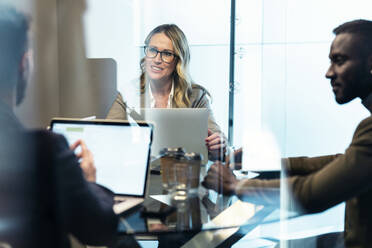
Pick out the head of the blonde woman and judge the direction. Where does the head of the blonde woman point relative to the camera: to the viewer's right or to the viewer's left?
to the viewer's left

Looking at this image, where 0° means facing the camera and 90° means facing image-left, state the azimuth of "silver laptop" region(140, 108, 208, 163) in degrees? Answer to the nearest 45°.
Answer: approximately 180°
